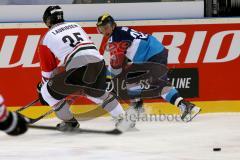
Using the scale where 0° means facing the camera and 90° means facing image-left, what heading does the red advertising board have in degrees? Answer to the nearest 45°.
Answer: approximately 0°

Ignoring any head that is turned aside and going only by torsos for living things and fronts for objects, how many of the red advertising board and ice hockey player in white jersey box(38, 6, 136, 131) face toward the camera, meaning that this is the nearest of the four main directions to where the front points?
1
